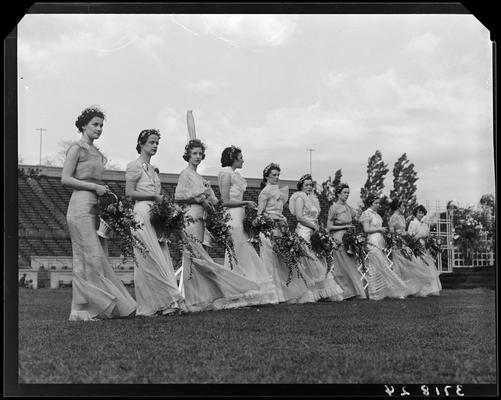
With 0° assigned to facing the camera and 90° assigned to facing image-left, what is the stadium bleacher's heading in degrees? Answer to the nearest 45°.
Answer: approximately 315°

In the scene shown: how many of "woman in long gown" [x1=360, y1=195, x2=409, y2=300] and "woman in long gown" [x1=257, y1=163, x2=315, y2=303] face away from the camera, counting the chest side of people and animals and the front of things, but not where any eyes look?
0

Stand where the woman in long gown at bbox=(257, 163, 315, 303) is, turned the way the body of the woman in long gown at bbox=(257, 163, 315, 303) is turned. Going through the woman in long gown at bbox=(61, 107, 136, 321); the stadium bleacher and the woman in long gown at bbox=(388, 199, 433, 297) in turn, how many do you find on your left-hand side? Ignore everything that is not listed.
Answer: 1
